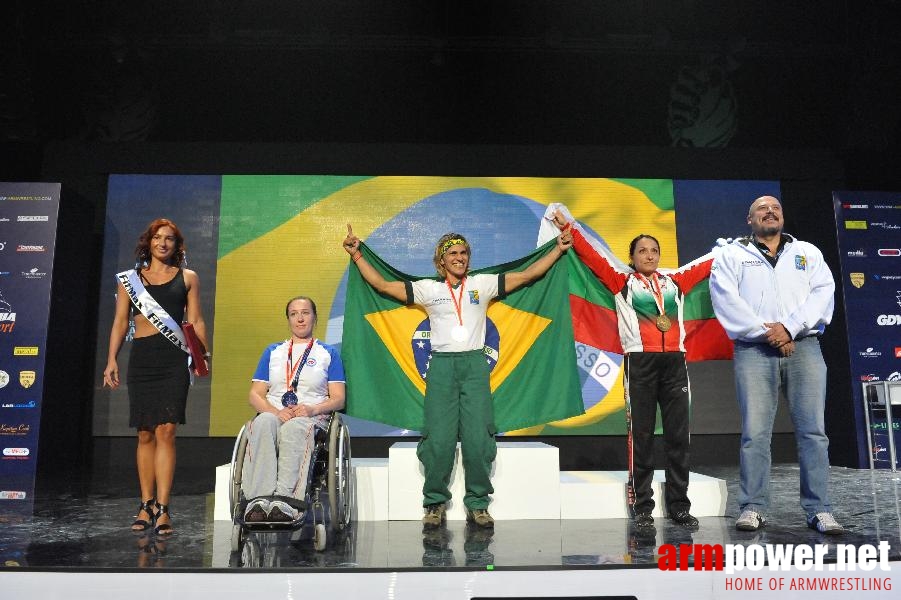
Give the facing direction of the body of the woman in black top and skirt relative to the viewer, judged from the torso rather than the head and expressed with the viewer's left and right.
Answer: facing the viewer

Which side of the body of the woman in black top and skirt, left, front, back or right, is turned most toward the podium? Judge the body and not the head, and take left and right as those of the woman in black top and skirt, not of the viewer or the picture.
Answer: left

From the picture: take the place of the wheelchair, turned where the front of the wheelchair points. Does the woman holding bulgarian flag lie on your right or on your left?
on your left

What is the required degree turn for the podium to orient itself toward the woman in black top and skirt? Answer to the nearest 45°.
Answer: approximately 90° to its right

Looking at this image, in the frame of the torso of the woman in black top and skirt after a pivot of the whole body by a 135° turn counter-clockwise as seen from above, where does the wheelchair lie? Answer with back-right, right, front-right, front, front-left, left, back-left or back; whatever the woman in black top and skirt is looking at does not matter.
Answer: right

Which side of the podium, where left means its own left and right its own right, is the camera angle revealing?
front

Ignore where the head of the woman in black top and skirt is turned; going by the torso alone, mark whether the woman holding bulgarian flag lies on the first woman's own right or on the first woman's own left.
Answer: on the first woman's own left

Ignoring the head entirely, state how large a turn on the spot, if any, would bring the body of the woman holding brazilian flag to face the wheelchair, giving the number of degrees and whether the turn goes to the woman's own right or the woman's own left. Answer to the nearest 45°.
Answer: approximately 45° to the woman's own right

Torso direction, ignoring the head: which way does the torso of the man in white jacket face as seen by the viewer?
toward the camera

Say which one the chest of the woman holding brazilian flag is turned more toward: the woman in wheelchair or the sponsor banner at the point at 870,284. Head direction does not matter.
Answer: the woman in wheelchair

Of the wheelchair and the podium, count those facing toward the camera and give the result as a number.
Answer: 2
